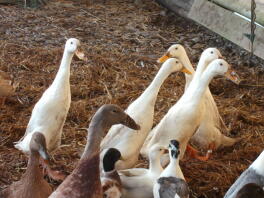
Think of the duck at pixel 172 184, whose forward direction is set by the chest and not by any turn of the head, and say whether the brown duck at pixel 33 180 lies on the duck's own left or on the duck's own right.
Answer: on the duck's own left

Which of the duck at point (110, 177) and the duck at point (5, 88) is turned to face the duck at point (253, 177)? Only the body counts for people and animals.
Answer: the duck at point (110, 177)

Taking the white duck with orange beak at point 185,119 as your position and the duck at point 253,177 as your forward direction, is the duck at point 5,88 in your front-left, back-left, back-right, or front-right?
back-right

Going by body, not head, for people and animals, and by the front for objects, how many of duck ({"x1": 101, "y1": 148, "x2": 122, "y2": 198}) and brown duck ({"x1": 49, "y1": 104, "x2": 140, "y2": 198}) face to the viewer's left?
0

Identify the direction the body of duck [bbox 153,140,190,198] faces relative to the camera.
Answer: away from the camera

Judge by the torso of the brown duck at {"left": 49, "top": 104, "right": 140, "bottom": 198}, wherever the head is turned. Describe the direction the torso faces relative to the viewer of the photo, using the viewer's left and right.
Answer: facing to the right of the viewer

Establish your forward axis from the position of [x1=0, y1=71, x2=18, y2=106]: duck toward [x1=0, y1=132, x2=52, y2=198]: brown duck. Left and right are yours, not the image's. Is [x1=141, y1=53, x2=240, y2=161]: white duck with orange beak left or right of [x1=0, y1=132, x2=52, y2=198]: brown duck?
left

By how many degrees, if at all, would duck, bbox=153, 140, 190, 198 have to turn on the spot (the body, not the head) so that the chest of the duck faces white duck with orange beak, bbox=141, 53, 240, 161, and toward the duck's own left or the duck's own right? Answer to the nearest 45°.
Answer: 0° — it already faces it

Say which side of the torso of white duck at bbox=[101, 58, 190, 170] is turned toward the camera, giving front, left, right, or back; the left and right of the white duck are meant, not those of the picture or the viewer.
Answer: right
